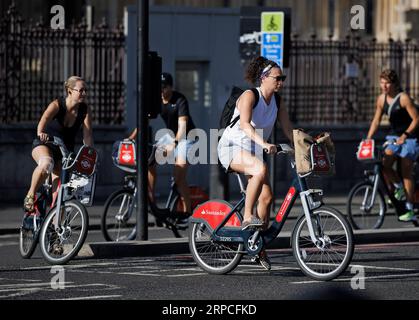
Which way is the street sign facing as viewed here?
toward the camera

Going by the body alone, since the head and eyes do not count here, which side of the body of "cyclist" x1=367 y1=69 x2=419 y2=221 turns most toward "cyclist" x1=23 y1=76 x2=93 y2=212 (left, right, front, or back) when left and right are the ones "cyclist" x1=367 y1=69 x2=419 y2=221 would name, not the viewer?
front

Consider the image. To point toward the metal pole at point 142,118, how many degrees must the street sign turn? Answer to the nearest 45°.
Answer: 0° — it already faces it

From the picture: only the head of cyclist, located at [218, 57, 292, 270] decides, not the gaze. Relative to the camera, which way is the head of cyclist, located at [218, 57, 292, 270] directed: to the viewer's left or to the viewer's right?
to the viewer's right

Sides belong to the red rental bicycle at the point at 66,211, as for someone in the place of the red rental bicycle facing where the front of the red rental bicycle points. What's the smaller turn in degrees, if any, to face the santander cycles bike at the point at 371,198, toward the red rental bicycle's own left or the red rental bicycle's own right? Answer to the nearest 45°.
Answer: approximately 90° to the red rental bicycle's own left

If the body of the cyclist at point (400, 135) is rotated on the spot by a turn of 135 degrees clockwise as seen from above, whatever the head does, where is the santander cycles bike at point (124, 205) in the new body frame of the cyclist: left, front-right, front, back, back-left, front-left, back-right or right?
back-left

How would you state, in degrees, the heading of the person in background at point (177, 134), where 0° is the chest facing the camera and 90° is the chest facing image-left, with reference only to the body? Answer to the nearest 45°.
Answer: approximately 45°

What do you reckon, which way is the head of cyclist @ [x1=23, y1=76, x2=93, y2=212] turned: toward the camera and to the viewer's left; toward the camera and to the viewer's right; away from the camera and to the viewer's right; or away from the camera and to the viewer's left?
toward the camera and to the viewer's right

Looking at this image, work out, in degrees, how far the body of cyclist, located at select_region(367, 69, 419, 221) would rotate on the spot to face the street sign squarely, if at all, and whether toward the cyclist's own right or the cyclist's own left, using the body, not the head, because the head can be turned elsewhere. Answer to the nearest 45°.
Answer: approximately 90° to the cyclist's own right

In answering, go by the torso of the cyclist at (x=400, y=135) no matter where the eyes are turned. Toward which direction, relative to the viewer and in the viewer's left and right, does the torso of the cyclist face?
facing the viewer and to the left of the viewer

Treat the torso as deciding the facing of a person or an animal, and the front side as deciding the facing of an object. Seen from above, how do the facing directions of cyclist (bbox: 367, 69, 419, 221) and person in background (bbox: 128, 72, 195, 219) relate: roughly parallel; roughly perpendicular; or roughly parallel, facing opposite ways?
roughly parallel

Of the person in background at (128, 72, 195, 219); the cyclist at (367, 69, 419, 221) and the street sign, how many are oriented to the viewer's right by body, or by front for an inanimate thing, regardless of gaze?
0

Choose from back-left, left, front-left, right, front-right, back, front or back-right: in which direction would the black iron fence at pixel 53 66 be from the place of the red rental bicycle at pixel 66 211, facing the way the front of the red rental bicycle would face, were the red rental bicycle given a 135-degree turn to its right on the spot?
right

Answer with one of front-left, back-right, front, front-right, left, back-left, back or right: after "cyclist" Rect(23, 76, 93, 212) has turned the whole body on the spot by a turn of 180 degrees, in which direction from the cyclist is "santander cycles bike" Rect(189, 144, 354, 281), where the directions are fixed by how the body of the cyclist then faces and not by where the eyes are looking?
back

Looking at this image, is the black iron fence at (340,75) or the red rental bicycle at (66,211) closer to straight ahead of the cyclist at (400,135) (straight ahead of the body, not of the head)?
the red rental bicycle
